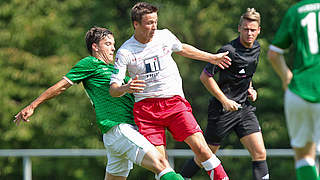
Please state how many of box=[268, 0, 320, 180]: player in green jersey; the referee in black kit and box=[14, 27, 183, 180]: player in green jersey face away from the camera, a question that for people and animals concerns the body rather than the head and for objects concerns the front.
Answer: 1

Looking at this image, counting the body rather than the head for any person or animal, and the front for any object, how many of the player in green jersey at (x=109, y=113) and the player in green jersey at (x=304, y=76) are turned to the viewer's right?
1

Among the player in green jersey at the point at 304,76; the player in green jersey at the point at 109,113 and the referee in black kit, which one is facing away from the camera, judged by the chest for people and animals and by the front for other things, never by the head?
the player in green jersey at the point at 304,76

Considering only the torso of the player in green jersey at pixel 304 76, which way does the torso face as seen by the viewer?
away from the camera

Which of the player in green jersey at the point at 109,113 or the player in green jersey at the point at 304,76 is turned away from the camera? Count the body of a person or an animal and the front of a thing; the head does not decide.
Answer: the player in green jersey at the point at 304,76

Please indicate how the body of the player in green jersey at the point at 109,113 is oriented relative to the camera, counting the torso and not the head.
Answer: to the viewer's right

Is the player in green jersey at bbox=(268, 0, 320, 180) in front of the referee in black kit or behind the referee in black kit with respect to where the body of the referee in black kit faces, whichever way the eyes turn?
in front
